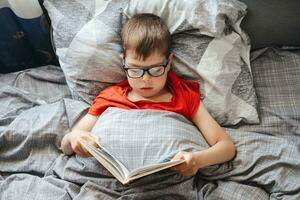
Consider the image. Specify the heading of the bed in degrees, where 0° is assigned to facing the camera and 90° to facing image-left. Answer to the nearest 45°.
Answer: approximately 0°
